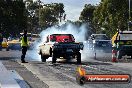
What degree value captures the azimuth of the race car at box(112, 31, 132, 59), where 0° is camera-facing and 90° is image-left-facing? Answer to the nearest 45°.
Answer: approximately 0°

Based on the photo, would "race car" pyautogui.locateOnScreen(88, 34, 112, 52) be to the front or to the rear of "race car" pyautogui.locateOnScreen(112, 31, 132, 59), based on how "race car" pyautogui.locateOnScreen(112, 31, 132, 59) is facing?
to the rear

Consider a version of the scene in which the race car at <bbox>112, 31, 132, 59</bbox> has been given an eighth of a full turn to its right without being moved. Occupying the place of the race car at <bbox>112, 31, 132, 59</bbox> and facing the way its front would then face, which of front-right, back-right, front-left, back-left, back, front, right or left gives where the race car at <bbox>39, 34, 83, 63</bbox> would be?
front
